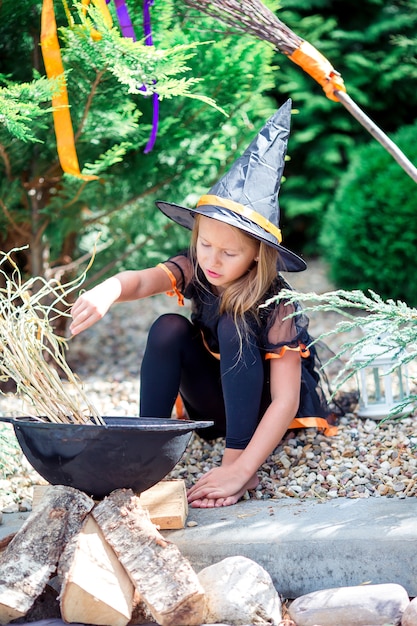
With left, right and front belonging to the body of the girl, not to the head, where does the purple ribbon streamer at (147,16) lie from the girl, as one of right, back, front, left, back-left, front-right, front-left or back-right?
back-right

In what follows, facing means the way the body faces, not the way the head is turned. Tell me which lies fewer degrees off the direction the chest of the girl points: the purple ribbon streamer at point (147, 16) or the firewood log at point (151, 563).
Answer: the firewood log

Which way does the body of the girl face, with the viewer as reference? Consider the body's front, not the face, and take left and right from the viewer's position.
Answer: facing the viewer and to the left of the viewer

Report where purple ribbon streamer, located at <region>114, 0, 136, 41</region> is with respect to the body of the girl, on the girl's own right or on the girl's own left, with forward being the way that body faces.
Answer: on the girl's own right

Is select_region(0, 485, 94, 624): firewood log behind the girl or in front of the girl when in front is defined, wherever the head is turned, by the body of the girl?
in front

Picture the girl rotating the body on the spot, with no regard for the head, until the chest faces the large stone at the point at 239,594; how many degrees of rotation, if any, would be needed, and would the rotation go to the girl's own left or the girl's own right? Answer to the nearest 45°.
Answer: approximately 45° to the girl's own left

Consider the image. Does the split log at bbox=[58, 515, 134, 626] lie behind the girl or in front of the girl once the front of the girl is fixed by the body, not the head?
in front
